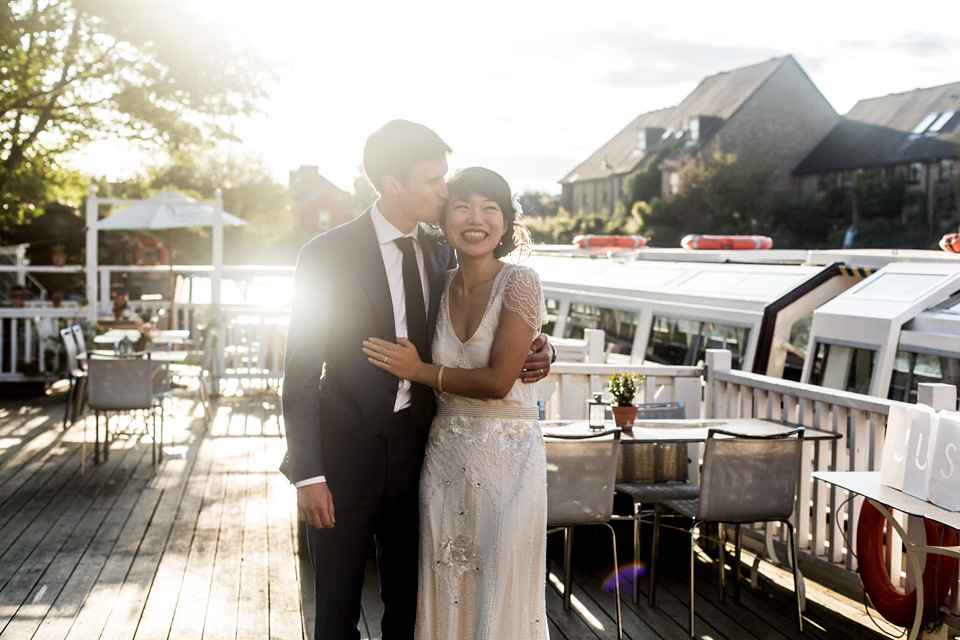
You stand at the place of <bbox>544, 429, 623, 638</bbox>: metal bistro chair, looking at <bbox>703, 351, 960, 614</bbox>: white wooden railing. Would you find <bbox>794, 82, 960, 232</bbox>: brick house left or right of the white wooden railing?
left

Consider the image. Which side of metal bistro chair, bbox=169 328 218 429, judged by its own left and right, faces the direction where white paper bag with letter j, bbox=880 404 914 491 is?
left

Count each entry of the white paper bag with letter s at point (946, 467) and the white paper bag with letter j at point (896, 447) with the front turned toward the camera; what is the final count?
2

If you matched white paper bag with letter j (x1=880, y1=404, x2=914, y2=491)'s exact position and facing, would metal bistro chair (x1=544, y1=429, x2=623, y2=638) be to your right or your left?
on your right

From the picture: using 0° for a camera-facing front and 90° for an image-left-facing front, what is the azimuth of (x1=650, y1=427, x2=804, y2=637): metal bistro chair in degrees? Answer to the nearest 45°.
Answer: approximately 135°

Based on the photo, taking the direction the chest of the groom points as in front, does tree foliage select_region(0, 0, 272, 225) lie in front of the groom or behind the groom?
behind
